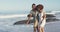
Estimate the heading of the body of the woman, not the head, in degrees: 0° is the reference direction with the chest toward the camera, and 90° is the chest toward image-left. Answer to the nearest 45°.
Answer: approximately 45°
